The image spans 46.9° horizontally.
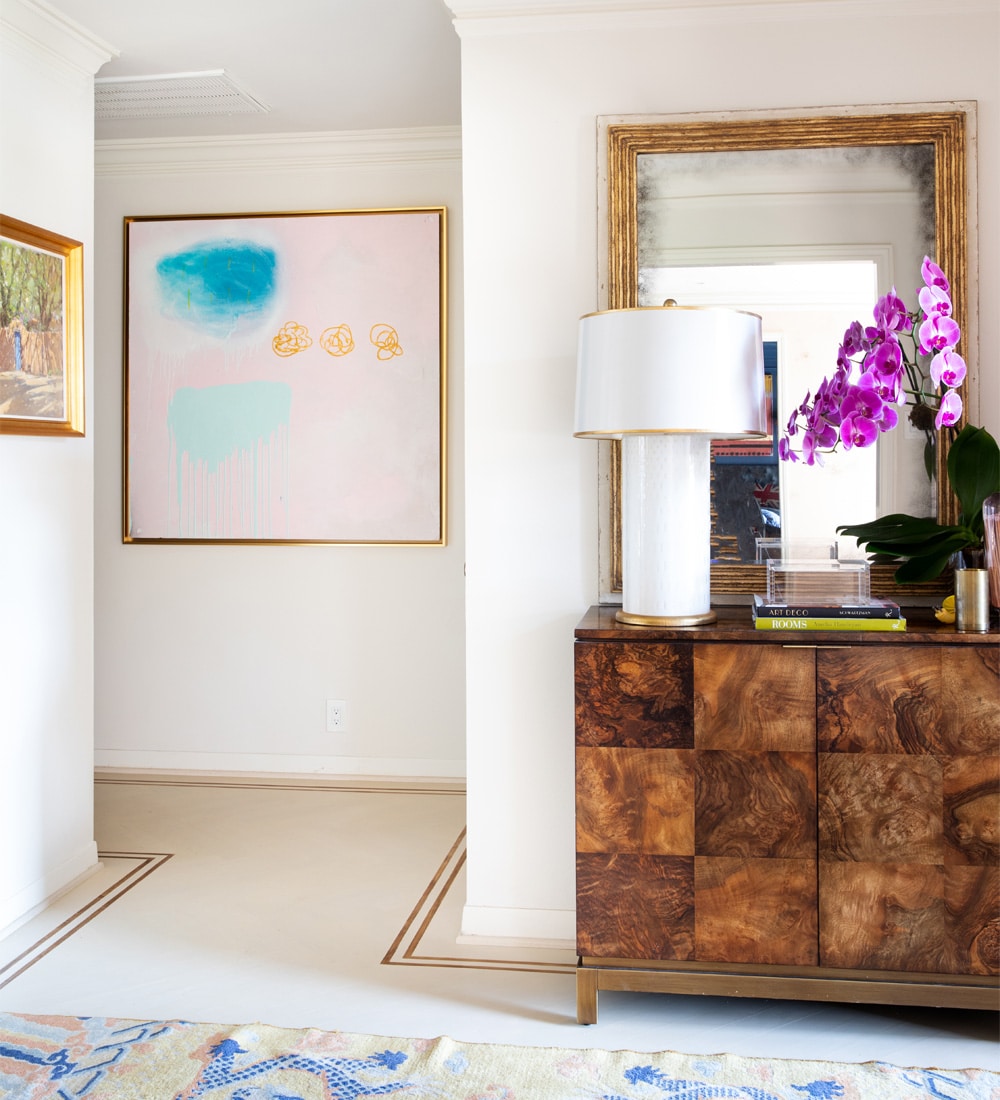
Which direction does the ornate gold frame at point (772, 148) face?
toward the camera

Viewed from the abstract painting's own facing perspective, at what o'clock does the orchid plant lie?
The orchid plant is roughly at 11 o'clock from the abstract painting.

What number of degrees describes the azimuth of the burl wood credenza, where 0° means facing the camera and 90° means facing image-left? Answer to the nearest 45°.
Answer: approximately 0°

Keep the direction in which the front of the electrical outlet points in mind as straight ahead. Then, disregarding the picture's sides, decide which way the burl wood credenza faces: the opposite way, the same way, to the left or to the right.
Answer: the same way

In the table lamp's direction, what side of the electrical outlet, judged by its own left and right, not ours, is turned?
front

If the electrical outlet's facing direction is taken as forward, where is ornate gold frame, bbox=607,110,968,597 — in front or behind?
in front

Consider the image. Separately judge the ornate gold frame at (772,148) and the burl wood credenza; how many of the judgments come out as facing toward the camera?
2

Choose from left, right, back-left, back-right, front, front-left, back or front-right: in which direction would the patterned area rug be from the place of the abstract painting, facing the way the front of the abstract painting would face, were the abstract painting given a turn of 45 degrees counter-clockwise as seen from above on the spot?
front-right

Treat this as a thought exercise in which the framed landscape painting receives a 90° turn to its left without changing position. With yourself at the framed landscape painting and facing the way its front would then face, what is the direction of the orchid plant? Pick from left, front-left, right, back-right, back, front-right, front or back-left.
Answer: right

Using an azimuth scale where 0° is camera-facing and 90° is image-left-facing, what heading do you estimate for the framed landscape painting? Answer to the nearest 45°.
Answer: approximately 315°

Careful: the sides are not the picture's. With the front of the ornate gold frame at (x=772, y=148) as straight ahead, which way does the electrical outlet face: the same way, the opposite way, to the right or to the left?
the same way

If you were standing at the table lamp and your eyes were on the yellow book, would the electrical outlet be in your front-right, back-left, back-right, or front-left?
back-left

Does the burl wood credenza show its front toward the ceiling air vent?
no

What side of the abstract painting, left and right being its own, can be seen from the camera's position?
front
